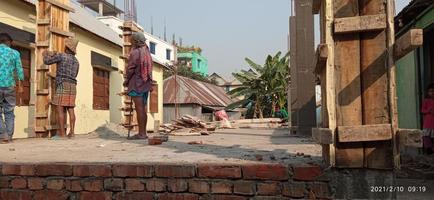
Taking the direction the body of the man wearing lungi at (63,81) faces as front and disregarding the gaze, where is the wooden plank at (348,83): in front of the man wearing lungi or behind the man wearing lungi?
behind

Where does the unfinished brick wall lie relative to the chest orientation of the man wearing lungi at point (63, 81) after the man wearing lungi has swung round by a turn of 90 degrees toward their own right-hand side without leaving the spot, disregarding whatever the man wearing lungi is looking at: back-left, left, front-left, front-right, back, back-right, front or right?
back-right

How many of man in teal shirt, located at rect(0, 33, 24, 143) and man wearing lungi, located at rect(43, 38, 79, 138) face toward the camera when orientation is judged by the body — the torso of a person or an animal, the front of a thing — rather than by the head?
0

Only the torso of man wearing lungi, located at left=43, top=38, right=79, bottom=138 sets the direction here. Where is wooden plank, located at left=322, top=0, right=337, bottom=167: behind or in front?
behind

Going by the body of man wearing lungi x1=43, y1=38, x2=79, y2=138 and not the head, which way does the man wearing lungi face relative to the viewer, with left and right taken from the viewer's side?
facing away from the viewer and to the left of the viewer

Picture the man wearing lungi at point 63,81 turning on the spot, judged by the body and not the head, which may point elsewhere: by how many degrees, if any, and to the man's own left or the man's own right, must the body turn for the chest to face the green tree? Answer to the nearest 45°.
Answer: approximately 90° to the man's own right
